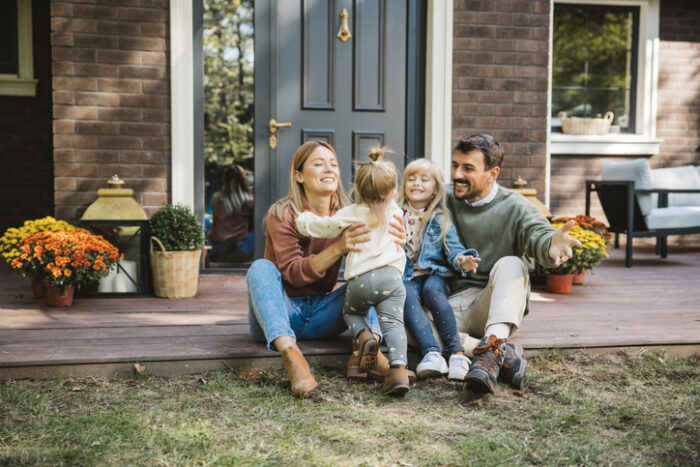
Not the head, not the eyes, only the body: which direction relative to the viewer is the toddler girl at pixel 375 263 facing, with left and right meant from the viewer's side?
facing away from the viewer

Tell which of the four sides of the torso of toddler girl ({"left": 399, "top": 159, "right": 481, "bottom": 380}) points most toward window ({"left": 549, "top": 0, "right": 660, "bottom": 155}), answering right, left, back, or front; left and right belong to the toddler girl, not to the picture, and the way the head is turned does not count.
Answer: back

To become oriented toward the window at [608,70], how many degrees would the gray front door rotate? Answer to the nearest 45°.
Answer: approximately 135° to its left

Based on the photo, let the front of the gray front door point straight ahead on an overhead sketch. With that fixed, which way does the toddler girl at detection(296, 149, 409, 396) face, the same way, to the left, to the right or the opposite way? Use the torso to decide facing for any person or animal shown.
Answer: the opposite way

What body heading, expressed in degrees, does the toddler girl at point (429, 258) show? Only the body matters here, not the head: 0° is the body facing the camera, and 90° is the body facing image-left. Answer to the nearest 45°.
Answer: approximately 0°
